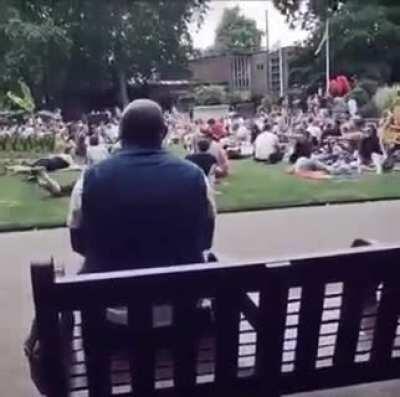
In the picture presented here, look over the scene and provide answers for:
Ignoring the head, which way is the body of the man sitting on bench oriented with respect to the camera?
away from the camera

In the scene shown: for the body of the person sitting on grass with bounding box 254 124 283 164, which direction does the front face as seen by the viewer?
away from the camera

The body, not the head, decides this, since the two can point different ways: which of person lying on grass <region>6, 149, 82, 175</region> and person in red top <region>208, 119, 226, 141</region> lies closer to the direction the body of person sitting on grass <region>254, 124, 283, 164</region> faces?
the person in red top

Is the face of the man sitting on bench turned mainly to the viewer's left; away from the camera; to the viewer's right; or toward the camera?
away from the camera

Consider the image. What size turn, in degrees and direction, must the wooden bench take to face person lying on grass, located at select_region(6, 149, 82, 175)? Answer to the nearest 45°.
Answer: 0° — it already faces them

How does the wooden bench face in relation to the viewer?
away from the camera

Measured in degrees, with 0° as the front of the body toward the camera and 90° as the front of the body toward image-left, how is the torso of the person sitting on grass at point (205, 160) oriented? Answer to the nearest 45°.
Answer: approximately 180°

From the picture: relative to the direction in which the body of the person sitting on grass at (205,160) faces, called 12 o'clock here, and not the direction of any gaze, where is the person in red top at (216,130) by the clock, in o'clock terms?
The person in red top is roughly at 12 o'clock from the person sitting on grass.

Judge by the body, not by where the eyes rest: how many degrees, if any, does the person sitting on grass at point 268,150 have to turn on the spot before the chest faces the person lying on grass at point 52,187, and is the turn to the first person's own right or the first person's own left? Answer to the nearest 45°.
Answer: approximately 135° to the first person's own left
